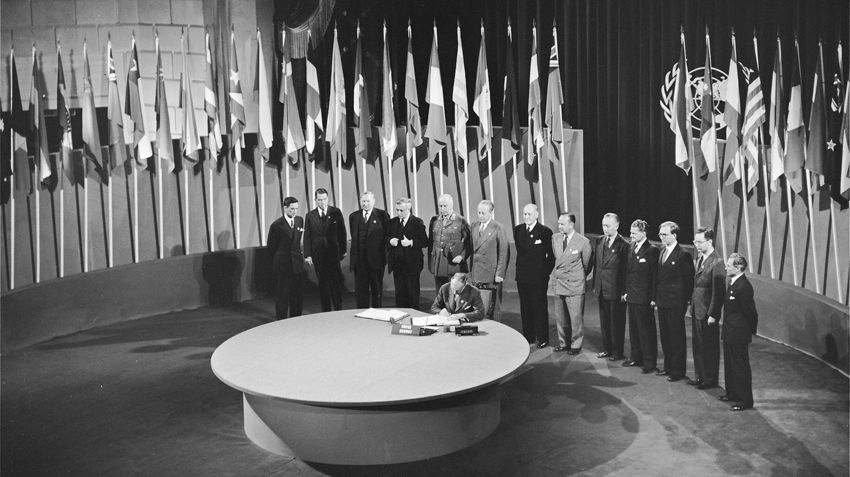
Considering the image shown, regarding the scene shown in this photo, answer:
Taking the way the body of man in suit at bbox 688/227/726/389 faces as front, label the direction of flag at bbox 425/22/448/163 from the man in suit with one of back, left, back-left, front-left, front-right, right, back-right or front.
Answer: right

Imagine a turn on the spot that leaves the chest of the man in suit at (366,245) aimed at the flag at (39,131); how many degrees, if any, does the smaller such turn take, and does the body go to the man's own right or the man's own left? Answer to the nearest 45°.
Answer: approximately 90° to the man's own right

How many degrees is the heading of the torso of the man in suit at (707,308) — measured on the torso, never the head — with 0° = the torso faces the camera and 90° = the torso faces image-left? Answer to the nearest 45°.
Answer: approximately 45°

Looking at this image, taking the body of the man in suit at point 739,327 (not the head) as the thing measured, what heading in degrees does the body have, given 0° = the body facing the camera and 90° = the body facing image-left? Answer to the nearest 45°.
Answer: approximately 45°

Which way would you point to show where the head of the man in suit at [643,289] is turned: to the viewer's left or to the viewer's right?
to the viewer's left

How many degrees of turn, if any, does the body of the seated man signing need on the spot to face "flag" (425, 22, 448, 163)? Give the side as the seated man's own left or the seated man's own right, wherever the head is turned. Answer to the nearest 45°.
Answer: approximately 135° to the seated man's own right

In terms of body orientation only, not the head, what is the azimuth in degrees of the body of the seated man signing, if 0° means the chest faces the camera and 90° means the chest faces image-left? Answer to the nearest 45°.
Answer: approximately 45°

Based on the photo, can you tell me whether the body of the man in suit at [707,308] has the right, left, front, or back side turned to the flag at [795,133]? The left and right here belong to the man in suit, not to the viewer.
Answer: back

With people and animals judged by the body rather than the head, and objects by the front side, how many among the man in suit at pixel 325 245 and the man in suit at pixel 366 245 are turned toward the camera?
2
